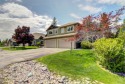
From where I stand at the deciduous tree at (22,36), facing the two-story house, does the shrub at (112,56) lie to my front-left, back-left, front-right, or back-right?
front-right

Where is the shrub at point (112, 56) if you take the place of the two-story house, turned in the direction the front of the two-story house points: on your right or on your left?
on your left

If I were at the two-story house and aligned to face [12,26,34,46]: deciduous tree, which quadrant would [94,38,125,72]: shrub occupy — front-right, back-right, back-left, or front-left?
back-left

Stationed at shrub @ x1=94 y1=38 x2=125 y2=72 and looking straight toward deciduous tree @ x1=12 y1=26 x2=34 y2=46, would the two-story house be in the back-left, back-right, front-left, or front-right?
front-right

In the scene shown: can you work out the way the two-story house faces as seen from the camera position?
facing the viewer and to the left of the viewer

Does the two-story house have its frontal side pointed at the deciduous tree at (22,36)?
no
